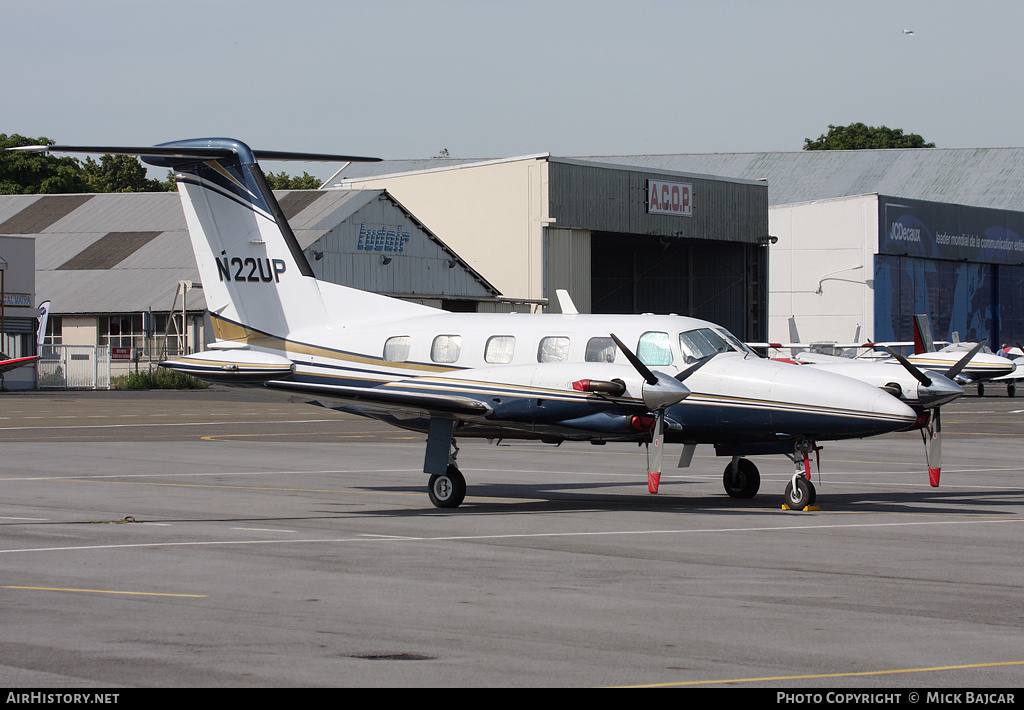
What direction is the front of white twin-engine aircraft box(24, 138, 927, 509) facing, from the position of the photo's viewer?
facing the viewer and to the right of the viewer
